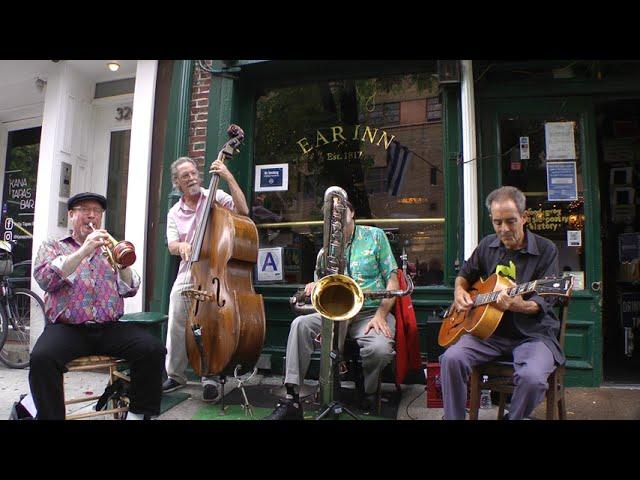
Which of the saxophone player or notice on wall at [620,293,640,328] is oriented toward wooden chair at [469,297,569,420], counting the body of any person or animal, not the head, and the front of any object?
the notice on wall

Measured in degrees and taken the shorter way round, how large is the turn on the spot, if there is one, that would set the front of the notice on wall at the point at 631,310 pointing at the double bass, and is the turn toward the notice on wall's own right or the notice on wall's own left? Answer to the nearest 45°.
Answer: approximately 45° to the notice on wall's own right

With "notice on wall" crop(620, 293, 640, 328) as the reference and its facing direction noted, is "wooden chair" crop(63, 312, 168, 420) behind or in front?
in front

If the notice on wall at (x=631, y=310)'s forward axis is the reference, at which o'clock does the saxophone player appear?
The saxophone player is roughly at 1 o'clock from the notice on wall.

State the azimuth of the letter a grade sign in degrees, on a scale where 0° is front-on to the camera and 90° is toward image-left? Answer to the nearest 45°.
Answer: approximately 0°

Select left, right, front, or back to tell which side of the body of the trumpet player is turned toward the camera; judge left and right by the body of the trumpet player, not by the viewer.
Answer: front

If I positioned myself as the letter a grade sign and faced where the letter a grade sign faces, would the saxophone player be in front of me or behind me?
in front

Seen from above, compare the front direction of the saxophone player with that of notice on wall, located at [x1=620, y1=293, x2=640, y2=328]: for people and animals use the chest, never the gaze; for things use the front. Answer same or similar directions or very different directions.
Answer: same or similar directions

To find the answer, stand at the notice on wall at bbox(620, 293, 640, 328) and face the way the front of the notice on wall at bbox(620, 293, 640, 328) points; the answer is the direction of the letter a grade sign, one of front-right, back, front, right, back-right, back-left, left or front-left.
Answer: front-right

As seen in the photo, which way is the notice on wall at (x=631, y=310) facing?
toward the camera

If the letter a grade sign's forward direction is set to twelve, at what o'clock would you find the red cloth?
The red cloth is roughly at 11 o'clock from the letter a grade sign.

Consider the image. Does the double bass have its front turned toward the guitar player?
no

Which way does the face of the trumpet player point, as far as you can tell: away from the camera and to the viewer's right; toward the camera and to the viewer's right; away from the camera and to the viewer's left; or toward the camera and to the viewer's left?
toward the camera and to the viewer's right

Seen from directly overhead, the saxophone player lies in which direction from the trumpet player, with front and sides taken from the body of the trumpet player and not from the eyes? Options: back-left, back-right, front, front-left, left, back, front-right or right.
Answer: left

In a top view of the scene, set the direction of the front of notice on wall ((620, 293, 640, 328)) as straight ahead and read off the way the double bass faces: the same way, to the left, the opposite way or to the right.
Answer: the same way

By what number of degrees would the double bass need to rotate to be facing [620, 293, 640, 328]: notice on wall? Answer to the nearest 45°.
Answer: approximately 135° to its left

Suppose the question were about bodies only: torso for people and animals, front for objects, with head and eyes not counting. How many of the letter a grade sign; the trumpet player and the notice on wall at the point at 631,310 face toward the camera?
3
